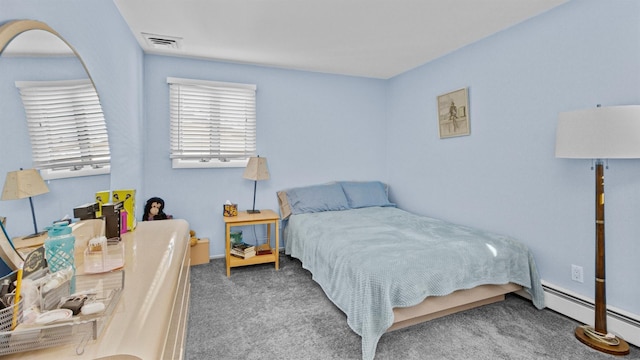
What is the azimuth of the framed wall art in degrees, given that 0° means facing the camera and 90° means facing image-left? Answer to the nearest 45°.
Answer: approximately 45°

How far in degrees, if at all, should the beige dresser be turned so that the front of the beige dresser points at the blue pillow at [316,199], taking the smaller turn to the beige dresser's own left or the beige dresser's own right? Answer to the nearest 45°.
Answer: approximately 45° to the beige dresser's own left

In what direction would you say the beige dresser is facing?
to the viewer's right

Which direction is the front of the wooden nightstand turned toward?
toward the camera

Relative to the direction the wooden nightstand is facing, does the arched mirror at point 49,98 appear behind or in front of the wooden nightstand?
in front

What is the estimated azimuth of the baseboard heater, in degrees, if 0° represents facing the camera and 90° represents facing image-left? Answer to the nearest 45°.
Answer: approximately 45°

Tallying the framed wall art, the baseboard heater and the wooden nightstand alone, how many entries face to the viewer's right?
0

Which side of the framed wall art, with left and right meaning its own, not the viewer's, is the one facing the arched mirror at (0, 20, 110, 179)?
front

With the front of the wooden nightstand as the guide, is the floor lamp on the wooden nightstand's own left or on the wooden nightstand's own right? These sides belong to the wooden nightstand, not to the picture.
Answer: on the wooden nightstand's own left

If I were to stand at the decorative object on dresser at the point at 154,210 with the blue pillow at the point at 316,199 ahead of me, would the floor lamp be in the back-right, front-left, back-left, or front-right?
front-right

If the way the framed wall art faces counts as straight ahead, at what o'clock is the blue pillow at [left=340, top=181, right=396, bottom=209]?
The blue pillow is roughly at 2 o'clock from the framed wall art.

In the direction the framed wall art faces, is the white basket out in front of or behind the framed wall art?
in front

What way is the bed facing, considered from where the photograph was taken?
facing the viewer and to the right of the viewer

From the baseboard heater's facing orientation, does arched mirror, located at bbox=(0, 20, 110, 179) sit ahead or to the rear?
ahead

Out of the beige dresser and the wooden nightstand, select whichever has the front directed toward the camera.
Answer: the wooden nightstand

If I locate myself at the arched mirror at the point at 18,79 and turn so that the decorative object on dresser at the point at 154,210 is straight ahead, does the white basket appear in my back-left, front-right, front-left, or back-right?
back-right

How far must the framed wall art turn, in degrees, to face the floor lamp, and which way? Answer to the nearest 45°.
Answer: approximately 90° to its left
